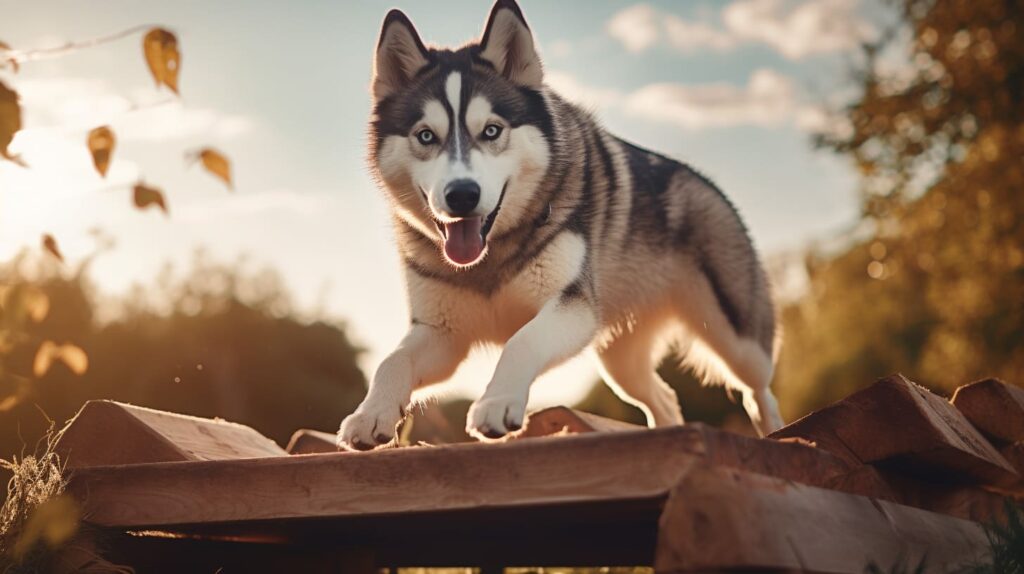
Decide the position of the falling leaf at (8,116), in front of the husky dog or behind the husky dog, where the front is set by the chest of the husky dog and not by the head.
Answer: in front

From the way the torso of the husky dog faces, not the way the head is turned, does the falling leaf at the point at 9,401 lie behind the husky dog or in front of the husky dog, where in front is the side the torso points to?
in front

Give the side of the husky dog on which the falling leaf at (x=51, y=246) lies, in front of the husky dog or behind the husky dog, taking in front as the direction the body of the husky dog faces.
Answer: in front

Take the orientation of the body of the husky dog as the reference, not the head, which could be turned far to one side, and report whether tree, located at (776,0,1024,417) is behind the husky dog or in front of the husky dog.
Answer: behind

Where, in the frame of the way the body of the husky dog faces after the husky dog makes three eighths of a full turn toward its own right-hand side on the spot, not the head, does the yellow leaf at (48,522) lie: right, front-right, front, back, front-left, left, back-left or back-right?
back-left

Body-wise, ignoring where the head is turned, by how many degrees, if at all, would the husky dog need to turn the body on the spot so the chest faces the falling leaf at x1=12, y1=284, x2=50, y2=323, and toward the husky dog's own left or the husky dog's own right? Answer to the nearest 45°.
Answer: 0° — it already faces it

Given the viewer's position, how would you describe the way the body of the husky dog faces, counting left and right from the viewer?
facing the viewer and to the left of the viewer

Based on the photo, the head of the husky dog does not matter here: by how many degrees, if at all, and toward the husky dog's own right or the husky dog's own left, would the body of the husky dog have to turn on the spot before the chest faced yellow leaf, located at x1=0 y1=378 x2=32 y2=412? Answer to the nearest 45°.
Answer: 0° — it already faces it
